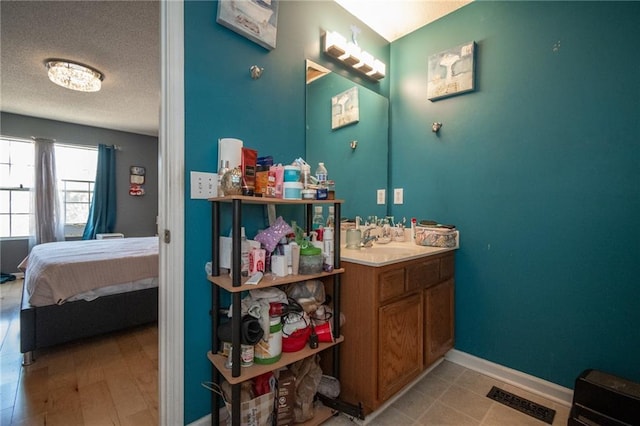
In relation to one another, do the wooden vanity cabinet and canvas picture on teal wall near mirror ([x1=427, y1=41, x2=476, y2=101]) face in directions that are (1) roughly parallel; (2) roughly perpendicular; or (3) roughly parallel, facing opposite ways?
roughly perpendicular

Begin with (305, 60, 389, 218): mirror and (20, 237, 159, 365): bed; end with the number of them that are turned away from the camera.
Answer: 0

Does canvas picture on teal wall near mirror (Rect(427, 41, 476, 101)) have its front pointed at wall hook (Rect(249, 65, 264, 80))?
yes

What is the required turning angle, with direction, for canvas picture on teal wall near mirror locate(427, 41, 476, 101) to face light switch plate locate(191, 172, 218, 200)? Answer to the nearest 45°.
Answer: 0° — it already faces it

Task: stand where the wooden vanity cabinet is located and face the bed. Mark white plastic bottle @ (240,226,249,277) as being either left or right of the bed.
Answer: left

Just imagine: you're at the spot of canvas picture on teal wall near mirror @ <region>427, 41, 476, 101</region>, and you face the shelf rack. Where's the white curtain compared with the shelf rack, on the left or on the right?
right

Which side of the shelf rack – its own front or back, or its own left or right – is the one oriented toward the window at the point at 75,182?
back

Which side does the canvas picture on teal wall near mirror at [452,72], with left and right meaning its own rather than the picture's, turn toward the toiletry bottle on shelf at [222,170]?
front

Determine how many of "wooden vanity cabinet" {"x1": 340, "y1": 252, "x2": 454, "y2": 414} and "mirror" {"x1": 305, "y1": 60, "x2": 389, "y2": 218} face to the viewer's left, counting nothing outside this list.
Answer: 0
